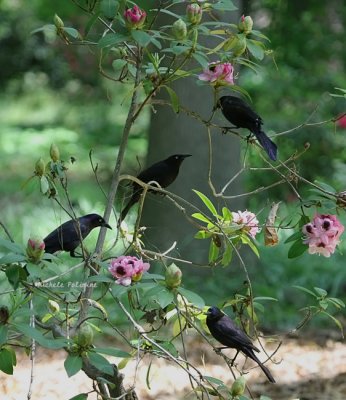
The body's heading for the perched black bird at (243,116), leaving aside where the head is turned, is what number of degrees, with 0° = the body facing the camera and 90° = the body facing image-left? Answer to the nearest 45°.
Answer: approximately 90°

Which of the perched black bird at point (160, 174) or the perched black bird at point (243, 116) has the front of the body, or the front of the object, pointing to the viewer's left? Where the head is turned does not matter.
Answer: the perched black bird at point (243, 116)

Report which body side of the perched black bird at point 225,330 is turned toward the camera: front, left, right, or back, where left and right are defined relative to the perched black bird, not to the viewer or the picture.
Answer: left

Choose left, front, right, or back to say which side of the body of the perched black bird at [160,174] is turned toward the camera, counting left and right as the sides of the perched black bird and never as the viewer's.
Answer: right

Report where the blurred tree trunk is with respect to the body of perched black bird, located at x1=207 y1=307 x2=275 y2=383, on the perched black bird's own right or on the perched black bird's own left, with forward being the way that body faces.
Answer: on the perched black bird's own right

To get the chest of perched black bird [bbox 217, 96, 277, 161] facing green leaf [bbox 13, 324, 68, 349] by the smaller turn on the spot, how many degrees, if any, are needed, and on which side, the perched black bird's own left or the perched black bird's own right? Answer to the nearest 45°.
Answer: approximately 45° to the perched black bird's own left

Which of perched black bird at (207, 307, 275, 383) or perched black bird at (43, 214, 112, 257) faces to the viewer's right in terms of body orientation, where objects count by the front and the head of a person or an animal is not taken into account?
perched black bird at (43, 214, 112, 257)

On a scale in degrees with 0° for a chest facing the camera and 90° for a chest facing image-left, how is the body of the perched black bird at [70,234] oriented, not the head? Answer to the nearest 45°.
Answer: approximately 270°

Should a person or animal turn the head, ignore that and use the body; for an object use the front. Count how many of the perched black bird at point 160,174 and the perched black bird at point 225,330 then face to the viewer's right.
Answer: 1
